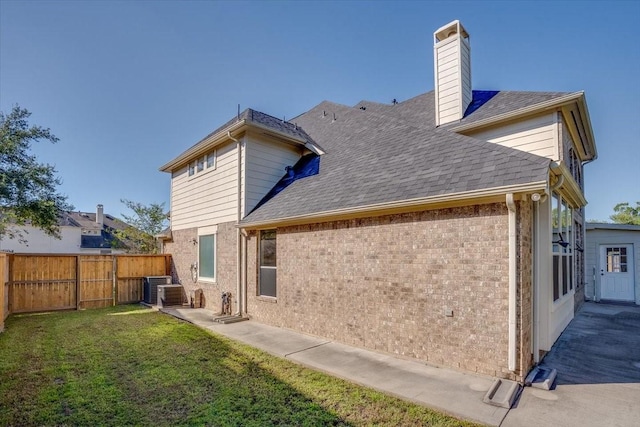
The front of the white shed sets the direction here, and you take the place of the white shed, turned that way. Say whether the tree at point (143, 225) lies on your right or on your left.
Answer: on your right

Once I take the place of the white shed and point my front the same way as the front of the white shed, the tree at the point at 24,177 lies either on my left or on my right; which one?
on my right

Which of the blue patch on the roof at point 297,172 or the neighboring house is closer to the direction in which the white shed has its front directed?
the blue patch on the roof

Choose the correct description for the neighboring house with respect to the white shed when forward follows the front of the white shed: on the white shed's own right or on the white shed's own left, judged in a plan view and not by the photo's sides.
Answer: on the white shed's own right

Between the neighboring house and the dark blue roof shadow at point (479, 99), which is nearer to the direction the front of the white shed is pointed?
the dark blue roof shadow

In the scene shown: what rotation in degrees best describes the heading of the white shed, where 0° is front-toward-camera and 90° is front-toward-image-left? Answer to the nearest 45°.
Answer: approximately 0°

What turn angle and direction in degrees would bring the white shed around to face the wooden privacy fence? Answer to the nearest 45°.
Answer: approximately 45° to its right
